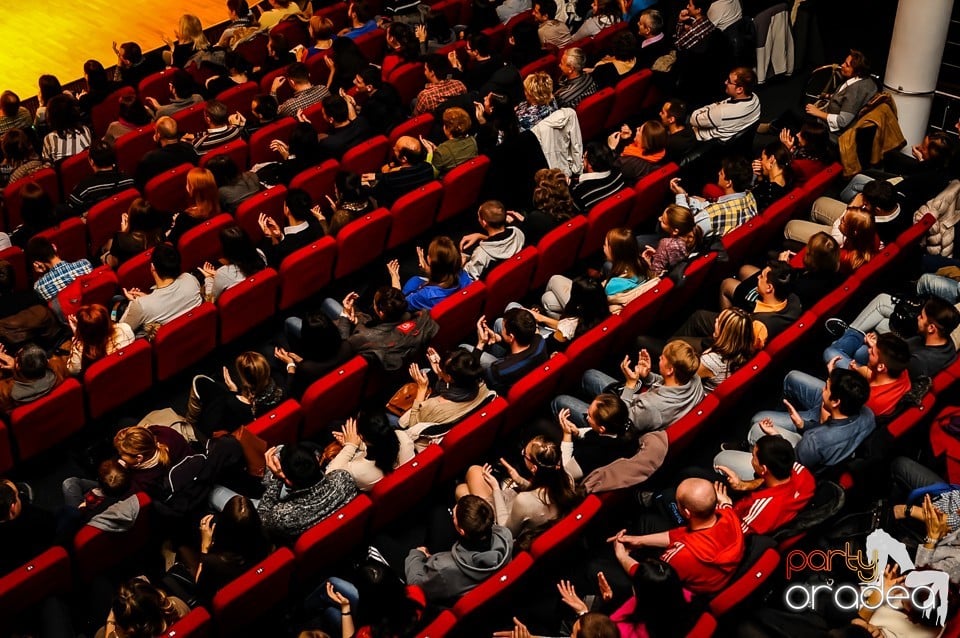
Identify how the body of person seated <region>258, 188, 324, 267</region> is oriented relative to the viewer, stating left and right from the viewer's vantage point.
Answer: facing away from the viewer and to the left of the viewer

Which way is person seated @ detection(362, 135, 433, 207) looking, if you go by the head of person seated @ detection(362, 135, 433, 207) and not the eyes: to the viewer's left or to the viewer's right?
to the viewer's left

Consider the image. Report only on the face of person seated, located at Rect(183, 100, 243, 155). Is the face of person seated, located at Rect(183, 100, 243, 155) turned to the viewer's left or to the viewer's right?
to the viewer's left

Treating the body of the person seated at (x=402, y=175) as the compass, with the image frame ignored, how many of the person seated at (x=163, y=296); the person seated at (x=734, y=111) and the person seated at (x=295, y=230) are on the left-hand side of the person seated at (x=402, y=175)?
2

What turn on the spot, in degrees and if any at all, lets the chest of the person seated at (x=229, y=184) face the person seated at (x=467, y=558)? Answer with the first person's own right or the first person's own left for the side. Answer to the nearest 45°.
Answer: approximately 135° to the first person's own left

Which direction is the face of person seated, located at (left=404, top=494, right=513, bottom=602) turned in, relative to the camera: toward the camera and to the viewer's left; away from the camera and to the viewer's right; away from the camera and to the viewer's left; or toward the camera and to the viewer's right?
away from the camera and to the viewer's left

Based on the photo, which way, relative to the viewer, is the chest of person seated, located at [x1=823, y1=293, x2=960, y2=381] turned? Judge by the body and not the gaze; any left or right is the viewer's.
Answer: facing to the left of the viewer

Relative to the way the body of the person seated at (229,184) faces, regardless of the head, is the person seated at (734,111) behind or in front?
behind

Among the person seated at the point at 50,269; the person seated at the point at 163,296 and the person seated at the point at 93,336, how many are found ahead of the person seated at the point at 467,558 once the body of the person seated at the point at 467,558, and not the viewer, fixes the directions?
3

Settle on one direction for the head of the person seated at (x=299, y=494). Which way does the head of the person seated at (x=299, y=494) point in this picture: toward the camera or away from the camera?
away from the camera

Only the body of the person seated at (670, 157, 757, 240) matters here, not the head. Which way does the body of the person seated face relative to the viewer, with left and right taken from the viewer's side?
facing away from the viewer and to the left of the viewer

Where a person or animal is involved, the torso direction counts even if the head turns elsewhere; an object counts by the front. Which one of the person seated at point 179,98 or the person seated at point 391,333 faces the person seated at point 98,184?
the person seated at point 391,333

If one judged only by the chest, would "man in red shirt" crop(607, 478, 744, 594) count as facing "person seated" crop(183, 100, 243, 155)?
yes

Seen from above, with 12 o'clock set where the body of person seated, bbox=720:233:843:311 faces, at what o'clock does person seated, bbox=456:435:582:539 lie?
person seated, bbox=456:435:582:539 is roughly at 10 o'clock from person seated, bbox=720:233:843:311.

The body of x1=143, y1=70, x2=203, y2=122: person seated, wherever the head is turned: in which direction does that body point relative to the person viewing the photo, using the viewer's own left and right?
facing away from the viewer and to the left of the viewer
